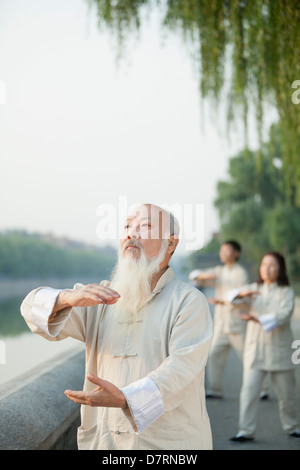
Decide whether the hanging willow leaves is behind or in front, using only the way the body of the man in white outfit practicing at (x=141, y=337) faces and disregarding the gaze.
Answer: behind

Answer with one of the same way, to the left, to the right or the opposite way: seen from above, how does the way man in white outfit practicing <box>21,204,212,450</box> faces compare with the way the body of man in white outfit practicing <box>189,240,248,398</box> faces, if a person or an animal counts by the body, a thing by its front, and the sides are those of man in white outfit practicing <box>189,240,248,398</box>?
the same way

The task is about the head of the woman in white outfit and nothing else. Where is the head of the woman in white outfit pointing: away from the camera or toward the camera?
toward the camera

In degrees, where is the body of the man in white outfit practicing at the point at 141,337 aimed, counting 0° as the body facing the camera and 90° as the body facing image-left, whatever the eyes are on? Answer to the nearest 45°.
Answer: approximately 45°

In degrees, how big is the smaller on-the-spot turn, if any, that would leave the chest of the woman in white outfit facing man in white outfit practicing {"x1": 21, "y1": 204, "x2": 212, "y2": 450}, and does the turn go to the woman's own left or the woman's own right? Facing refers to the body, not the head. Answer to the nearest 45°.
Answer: approximately 45° to the woman's own left

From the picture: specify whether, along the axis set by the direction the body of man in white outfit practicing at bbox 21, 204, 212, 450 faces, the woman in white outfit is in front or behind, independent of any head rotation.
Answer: behind

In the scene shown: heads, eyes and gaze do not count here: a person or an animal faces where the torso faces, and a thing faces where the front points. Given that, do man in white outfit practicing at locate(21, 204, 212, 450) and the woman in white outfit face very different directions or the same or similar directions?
same or similar directions

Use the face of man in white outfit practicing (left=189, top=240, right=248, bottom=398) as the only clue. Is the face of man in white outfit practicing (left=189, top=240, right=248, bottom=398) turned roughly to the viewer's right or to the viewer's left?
to the viewer's left

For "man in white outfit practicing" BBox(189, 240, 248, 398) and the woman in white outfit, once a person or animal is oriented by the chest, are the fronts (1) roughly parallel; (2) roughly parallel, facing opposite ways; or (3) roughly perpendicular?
roughly parallel

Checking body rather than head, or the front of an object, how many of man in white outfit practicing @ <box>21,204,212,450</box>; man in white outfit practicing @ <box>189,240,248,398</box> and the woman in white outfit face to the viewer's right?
0

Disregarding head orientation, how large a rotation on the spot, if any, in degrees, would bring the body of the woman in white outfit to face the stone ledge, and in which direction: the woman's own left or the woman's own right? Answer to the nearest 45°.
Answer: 0° — they already face it

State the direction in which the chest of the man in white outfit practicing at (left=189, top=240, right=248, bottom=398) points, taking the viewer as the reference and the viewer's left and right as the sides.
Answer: facing the viewer and to the left of the viewer

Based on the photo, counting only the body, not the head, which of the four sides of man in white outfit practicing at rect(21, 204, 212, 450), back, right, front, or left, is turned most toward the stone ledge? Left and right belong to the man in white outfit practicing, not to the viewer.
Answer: right

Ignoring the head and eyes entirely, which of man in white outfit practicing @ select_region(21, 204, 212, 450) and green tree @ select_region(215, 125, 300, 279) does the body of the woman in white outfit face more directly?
the man in white outfit practicing
